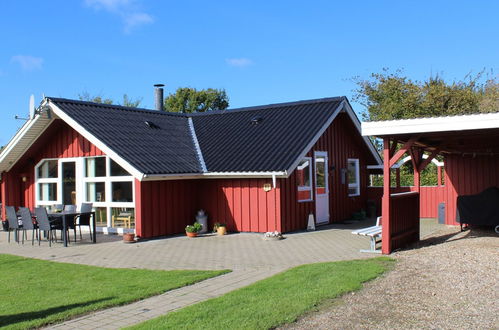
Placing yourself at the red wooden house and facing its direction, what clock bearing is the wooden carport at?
The wooden carport is roughly at 9 o'clock from the red wooden house.

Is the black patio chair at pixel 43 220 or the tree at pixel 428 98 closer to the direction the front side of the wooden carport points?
the black patio chair

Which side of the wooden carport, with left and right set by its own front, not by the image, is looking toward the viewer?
front

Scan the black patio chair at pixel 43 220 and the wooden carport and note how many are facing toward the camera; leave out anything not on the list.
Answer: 1

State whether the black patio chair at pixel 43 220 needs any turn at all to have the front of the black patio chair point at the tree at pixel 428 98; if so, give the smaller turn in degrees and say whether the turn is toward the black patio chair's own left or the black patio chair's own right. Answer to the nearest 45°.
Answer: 0° — it already faces it

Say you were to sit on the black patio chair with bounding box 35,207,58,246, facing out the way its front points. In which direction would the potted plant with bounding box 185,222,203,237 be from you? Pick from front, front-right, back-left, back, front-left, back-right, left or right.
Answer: front-right

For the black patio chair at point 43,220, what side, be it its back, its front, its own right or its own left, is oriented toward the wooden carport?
right

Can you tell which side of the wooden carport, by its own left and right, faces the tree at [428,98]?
back

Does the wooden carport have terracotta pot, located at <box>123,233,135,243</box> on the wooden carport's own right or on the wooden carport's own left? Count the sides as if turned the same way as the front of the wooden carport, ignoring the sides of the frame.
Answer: on the wooden carport's own right

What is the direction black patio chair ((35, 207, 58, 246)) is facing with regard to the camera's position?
facing away from the viewer and to the right of the viewer
